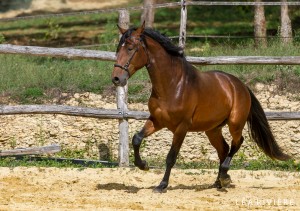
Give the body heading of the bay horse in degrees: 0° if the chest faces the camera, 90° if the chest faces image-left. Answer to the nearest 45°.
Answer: approximately 45°

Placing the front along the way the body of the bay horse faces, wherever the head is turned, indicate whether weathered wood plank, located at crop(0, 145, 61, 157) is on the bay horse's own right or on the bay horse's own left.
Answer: on the bay horse's own right
